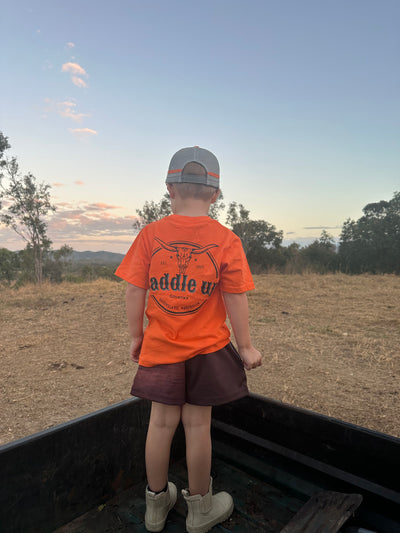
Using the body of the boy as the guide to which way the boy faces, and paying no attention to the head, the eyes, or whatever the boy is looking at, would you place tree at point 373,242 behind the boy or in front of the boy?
in front

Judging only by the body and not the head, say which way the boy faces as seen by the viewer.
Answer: away from the camera

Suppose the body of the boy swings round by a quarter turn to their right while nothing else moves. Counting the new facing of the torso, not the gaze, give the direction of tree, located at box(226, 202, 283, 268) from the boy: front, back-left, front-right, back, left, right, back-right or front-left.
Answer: left

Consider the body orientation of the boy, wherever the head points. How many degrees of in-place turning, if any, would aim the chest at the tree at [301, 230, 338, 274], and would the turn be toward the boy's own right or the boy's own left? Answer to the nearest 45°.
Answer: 0° — they already face it

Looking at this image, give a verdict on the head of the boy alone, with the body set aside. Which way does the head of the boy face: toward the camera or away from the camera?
away from the camera

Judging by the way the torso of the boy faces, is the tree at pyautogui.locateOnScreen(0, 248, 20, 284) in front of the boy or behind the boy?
in front
